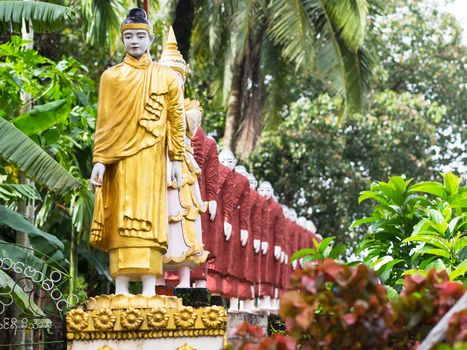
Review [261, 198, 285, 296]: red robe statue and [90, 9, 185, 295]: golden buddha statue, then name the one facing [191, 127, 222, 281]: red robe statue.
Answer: [261, 198, 285, 296]: red robe statue

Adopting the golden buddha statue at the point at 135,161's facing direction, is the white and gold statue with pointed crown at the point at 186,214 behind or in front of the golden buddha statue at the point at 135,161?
behind

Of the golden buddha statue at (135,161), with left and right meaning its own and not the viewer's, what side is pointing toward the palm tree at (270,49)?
back

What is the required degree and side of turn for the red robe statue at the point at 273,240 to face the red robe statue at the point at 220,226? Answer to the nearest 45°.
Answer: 0° — it already faces it

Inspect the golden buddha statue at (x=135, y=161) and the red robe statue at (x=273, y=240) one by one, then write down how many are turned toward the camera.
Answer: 2

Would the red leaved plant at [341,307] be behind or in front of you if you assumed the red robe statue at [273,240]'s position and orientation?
in front

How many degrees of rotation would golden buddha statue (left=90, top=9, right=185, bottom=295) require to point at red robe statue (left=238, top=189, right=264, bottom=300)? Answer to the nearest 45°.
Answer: approximately 180°

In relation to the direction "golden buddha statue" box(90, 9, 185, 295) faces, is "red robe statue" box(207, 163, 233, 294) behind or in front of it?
behind

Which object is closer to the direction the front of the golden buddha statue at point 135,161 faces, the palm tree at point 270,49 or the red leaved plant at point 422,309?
the red leaved plant

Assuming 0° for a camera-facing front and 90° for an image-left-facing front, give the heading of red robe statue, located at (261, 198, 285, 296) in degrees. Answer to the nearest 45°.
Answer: approximately 0°

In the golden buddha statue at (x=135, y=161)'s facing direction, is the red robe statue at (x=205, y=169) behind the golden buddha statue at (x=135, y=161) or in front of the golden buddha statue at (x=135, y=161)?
behind

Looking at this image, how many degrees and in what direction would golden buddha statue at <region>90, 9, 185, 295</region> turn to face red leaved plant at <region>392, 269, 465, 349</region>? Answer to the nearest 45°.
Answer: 0° — it already faces it

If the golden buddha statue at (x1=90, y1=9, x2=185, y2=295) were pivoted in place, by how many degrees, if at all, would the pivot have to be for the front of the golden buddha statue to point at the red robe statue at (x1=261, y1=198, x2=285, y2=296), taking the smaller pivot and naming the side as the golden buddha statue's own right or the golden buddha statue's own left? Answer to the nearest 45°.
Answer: approximately 180°

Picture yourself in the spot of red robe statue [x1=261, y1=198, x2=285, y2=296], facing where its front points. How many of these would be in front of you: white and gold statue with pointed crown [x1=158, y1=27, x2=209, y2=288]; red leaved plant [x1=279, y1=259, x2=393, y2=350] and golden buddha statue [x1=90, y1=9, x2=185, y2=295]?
3

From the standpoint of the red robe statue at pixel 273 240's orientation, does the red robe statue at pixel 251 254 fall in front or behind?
in front
